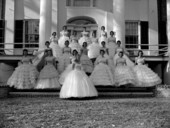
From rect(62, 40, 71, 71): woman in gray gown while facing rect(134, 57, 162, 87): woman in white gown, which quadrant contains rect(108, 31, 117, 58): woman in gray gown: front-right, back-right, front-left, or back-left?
front-left

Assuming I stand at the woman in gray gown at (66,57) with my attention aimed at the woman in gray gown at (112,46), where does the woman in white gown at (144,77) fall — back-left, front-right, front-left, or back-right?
front-right

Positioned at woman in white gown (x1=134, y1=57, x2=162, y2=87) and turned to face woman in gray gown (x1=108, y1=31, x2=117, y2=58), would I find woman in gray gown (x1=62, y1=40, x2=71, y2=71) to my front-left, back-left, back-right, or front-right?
front-left

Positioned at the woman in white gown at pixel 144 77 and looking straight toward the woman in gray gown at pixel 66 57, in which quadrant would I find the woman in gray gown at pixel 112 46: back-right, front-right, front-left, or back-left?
front-right

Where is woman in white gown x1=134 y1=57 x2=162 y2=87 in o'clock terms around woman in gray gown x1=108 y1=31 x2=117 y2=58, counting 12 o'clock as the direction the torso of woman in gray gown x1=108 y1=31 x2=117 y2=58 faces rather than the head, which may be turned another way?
woman in white gown x1=134 y1=57 x2=162 y2=87 is roughly at 11 o'clock from woman in gray gown x1=108 y1=31 x2=117 y2=58.

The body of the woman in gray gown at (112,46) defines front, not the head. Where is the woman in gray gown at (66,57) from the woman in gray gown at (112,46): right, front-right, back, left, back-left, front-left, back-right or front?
front-right

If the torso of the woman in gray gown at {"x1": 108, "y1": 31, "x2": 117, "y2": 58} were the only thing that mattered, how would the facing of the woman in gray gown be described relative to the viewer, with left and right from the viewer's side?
facing the viewer
